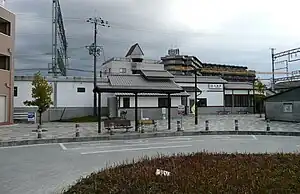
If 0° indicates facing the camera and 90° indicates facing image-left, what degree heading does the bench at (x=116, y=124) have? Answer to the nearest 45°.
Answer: approximately 0°

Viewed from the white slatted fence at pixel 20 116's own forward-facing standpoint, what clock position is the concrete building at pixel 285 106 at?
The concrete building is roughly at 10 o'clock from the white slatted fence.

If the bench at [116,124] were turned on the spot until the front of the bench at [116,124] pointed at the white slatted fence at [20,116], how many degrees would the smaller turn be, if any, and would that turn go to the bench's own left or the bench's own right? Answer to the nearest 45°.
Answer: approximately 135° to the bench's own right

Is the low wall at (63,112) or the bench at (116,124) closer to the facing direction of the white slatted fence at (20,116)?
the bench

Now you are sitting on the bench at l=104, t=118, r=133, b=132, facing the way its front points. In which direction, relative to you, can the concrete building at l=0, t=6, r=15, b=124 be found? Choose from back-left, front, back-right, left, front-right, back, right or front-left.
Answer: back-right

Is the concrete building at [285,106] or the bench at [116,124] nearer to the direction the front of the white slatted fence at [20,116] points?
the bench

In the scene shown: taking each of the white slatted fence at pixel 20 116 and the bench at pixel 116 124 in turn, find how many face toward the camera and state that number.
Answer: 2

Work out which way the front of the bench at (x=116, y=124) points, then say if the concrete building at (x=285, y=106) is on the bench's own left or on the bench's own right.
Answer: on the bench's own left
